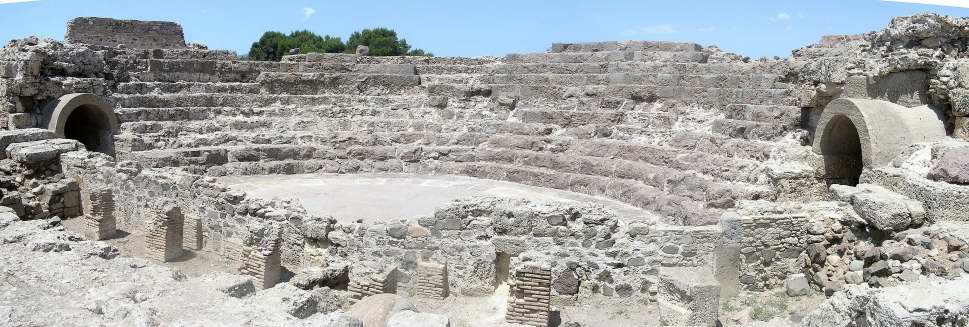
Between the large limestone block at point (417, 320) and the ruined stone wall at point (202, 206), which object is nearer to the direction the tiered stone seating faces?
the large limestone block

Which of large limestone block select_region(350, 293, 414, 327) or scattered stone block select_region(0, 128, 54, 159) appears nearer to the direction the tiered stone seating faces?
the large limestone block

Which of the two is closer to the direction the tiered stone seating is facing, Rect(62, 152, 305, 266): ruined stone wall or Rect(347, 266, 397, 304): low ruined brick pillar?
the low ruined brick pillar

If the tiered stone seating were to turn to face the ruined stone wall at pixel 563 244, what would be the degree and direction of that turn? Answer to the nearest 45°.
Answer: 0° — it already faces it

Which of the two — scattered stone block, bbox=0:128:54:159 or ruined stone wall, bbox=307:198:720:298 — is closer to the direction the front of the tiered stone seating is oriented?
the ruined stone wall

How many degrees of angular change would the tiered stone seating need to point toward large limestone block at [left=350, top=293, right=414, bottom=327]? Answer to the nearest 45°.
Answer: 0° — it already faces it

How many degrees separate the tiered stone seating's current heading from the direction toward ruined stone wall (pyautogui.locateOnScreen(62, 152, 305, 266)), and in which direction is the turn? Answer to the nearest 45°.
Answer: approximately 45° to its right

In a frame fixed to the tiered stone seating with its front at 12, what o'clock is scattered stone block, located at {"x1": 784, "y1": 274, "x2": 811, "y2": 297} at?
The scattered stone block is roughly at 11 o'clock from the tiered stone seating.

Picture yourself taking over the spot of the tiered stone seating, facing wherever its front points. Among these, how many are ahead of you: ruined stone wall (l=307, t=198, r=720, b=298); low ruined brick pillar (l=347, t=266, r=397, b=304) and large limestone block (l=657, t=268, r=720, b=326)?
3

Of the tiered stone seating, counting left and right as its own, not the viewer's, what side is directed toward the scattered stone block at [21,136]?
right

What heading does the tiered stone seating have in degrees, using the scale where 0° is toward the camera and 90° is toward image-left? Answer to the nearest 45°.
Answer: approximately 0°
